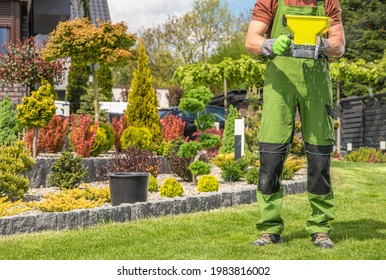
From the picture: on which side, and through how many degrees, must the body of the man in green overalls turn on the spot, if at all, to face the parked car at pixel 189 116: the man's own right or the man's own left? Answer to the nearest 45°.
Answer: approximately 180°

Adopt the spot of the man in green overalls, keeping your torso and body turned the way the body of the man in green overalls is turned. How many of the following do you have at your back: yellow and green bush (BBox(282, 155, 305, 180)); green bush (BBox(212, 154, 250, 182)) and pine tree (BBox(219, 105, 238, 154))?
3

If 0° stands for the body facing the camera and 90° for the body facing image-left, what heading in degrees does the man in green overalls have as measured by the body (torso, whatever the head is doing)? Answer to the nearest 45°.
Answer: approximately 0°

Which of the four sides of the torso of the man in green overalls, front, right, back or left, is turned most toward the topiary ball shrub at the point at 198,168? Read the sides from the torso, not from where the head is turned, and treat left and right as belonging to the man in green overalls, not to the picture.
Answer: back

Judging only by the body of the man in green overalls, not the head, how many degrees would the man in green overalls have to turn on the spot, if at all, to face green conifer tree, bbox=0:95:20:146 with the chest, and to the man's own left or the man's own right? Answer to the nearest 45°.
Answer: approximately 135° to the man's own right

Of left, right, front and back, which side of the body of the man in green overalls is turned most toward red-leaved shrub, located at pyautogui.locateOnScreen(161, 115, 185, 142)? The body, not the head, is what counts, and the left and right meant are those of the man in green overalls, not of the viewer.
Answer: back

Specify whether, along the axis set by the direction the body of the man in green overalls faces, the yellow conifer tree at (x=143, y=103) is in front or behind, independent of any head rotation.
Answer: behind

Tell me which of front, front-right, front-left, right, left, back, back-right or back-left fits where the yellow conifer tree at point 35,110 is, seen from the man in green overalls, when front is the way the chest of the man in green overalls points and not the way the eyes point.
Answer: back-right

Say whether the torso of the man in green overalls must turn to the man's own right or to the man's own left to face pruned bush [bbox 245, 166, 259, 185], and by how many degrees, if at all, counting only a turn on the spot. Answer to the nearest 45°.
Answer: approximately 180°

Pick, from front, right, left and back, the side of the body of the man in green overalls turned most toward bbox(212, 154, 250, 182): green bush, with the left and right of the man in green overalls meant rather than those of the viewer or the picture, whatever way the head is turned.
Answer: back
